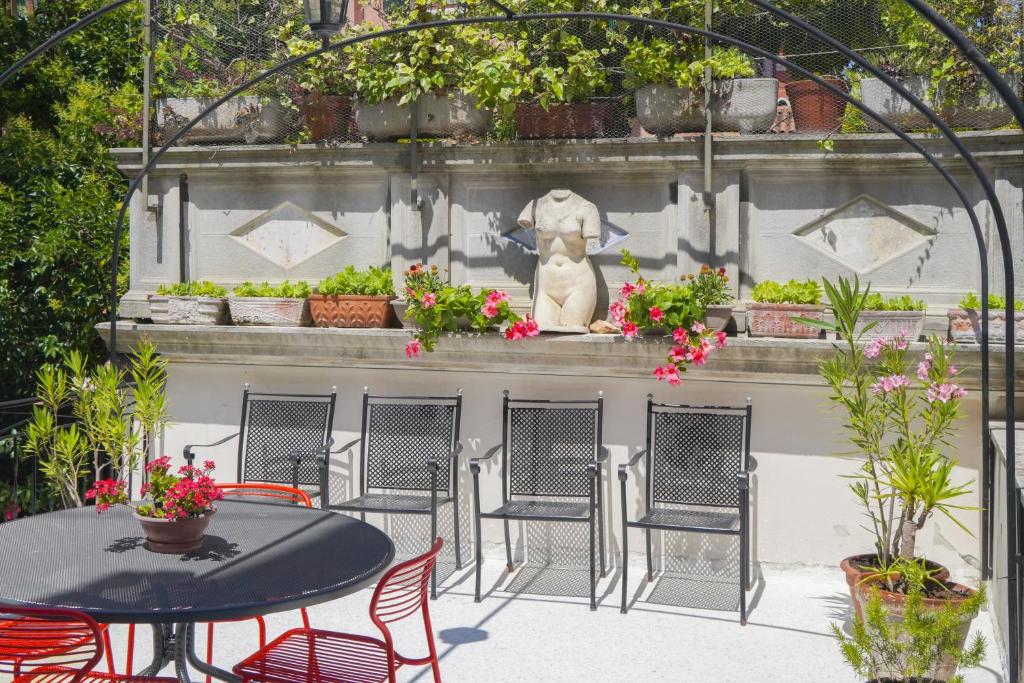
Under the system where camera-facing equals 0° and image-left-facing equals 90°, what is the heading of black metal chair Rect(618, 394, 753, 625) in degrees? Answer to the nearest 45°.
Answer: approximately 0°

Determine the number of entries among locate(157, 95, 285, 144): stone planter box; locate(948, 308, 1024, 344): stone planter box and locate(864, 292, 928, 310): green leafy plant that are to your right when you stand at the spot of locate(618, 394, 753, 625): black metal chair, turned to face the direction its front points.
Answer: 1

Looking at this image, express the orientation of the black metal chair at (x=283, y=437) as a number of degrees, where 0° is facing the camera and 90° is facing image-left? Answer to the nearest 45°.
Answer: approximately 45°

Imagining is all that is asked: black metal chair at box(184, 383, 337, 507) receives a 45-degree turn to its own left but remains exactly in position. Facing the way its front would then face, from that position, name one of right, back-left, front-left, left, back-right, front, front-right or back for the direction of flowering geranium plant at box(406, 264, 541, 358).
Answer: front-left

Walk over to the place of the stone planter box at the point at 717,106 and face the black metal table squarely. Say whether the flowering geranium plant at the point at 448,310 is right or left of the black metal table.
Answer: right

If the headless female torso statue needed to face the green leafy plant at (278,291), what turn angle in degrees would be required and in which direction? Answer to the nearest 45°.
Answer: approximately 90° to its right

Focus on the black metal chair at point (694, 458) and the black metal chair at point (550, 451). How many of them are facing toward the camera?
2

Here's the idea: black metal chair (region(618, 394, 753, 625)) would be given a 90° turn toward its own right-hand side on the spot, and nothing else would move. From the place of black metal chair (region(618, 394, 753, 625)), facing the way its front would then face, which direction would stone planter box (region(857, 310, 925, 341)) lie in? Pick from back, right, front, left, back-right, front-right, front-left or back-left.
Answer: back
